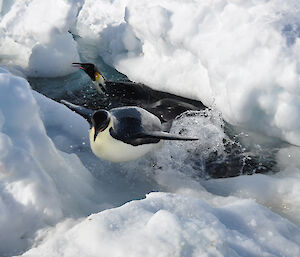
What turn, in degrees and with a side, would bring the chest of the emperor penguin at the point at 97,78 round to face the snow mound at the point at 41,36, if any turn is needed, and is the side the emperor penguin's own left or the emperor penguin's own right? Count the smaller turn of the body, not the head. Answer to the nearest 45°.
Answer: approximately 45° to the emperor penguin's own right

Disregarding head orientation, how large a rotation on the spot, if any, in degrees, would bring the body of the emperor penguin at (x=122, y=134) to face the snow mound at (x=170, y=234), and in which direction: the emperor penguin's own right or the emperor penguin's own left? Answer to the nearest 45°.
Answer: approximately 45° to the emperor penguin's own left

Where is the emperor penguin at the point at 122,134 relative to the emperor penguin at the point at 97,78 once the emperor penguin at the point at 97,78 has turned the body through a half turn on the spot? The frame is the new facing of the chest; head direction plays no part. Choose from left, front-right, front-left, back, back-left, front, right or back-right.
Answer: right

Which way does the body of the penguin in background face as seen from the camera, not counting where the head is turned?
to the viewer's left

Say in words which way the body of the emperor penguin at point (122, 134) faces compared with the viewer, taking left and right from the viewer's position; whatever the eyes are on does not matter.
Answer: facing the viewer and to the left of the viewer

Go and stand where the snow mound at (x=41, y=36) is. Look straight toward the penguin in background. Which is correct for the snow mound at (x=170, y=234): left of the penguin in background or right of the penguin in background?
right

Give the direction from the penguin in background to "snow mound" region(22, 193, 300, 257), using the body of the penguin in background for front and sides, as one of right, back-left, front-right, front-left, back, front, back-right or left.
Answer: left

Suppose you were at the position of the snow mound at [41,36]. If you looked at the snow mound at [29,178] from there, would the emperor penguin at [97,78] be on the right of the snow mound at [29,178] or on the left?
left

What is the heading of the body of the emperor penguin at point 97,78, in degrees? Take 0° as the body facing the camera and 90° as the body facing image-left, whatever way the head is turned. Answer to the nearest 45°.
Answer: approximately 90°

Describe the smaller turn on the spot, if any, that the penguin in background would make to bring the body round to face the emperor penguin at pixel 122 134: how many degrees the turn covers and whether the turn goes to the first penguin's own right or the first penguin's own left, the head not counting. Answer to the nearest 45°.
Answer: approximately 90° to the first penguin's own left

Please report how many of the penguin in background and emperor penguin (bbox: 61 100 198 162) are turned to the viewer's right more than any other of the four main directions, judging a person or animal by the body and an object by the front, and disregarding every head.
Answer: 0

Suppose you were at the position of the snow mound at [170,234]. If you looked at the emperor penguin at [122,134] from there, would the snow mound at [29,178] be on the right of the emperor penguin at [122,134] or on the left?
left

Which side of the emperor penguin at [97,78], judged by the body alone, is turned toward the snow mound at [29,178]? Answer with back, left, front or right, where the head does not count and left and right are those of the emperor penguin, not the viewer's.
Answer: left

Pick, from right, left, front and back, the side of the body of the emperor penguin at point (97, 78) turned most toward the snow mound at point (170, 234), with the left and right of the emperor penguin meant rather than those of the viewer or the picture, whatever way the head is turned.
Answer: left
